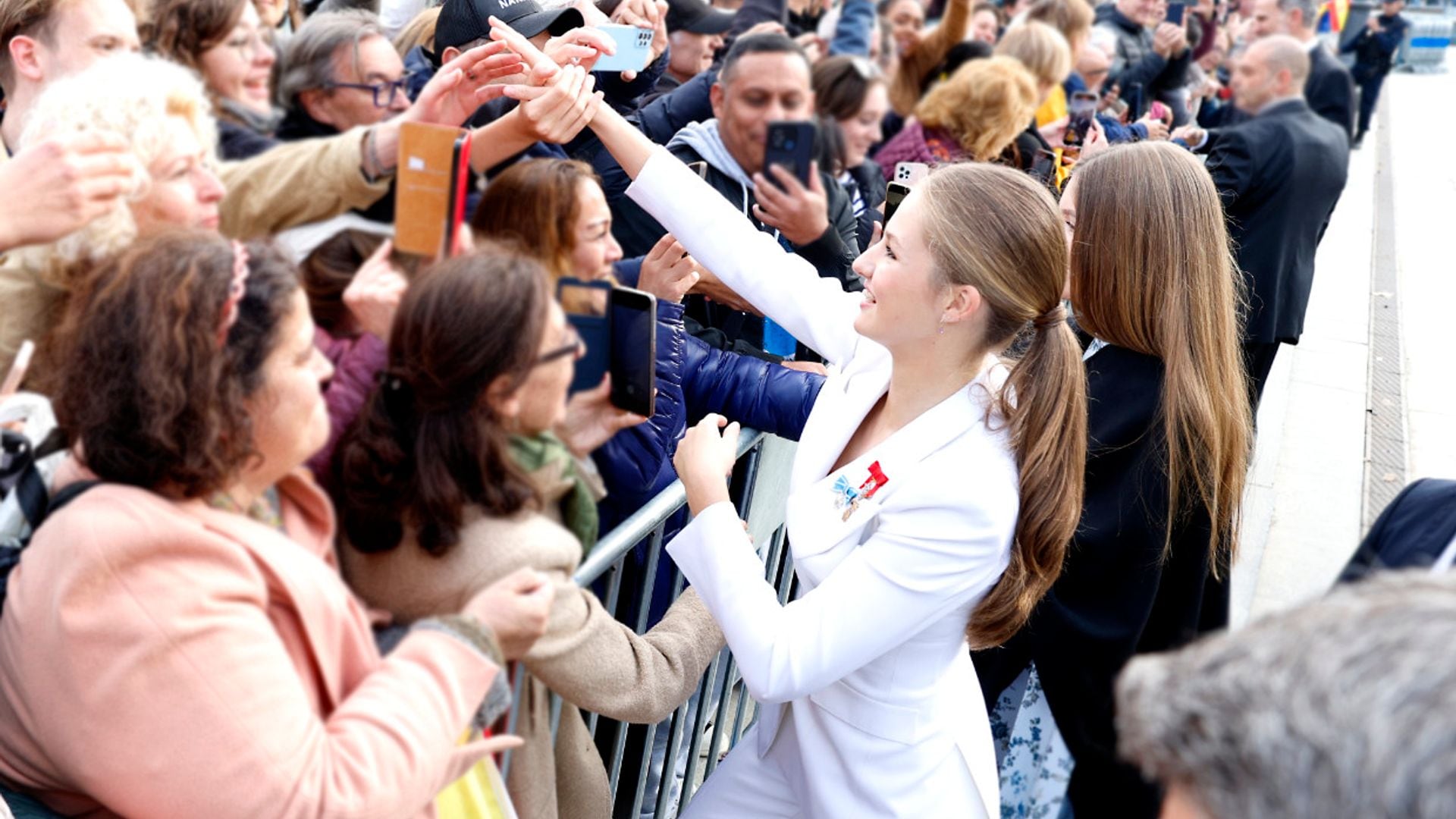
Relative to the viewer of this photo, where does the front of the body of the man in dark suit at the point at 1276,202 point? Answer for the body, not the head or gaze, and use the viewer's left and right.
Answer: facing away from the viewer and to the left of the viewer

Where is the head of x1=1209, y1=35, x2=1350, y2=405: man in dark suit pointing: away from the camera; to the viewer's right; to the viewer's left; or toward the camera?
to the viewer's left

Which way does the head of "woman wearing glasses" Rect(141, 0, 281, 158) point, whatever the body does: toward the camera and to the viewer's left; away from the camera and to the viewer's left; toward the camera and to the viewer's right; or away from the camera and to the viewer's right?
toward the camera and to the viewer's right

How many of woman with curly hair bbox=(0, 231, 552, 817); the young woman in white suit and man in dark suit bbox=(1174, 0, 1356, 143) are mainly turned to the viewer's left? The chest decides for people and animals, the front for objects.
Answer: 2

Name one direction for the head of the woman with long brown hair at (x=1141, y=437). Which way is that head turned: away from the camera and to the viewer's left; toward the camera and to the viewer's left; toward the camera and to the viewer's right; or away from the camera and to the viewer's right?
away from the camera and to the viewer's left

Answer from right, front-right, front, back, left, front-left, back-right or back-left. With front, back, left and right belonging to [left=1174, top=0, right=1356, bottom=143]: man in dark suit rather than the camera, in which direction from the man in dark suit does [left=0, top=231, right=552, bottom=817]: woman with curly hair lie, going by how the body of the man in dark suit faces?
left

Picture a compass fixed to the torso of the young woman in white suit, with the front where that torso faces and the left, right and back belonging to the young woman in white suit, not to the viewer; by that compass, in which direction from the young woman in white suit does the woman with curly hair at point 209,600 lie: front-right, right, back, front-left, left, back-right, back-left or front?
front-left

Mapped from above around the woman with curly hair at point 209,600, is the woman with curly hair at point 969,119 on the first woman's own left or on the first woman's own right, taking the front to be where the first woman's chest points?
on the first woman's own left

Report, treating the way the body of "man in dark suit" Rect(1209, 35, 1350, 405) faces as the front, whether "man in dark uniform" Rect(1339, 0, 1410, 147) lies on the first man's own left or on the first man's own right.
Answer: on the first man's own right

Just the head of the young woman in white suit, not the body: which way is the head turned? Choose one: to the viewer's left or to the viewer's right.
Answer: to the viewer's left

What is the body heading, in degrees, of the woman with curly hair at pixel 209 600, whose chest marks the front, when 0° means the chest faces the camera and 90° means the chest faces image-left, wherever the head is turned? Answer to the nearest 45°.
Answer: approximately 270°

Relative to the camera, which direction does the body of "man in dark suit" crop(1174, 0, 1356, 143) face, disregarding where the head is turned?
to the viewer's left

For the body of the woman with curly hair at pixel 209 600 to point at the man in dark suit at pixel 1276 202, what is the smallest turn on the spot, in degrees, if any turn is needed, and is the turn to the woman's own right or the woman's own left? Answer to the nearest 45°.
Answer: approximately 45° to the woman's own left

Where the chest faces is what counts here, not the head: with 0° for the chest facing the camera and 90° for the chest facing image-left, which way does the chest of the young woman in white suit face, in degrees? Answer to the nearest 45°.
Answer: approximately 90°
